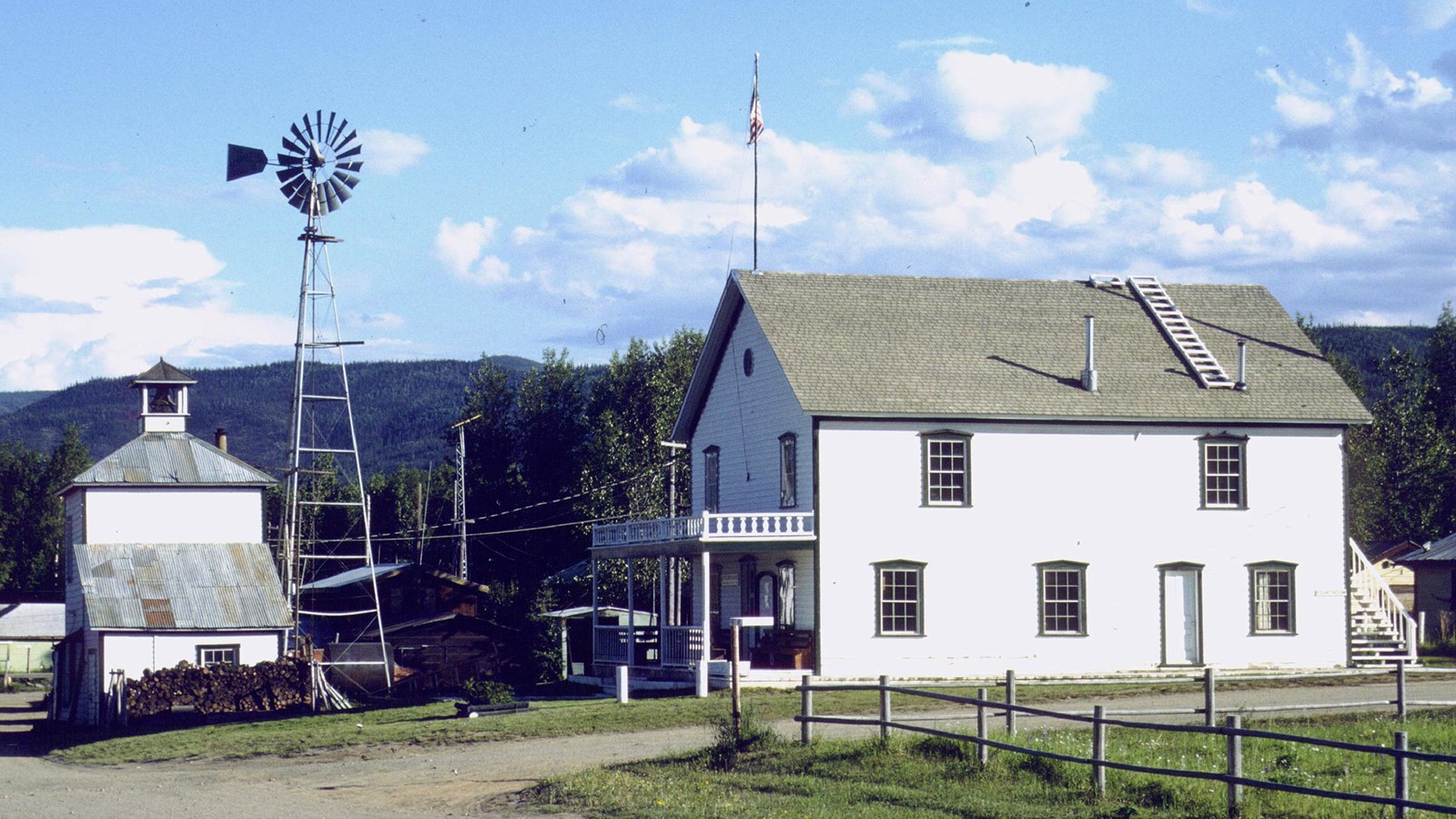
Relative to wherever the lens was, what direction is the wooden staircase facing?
facing the viewer and to the right of the viewer

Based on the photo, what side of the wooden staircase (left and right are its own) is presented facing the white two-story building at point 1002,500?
right

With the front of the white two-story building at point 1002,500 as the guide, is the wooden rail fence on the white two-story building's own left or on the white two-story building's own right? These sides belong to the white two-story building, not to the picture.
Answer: on the white two-story building's own left

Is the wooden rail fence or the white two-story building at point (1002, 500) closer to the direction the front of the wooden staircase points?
the wooden rail fence

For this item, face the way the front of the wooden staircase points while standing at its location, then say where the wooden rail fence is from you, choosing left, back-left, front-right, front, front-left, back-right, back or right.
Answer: front-right
